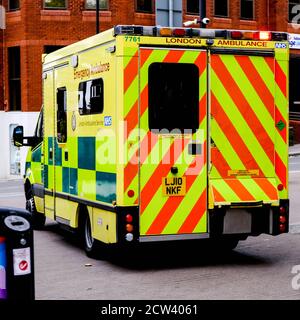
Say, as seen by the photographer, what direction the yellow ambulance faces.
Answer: facing away from the viewer and to the left of the viewer

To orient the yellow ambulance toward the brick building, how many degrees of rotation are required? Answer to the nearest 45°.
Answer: approximately 45° to its right
